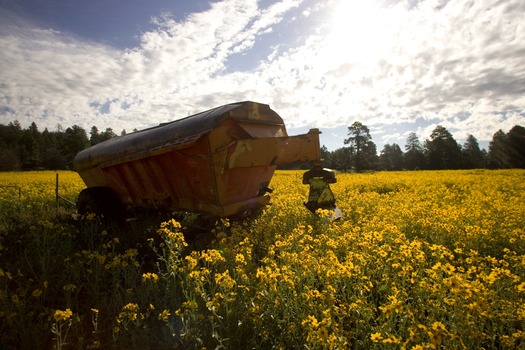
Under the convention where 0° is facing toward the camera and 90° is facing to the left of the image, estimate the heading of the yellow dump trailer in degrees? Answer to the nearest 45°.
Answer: approximately 315°
